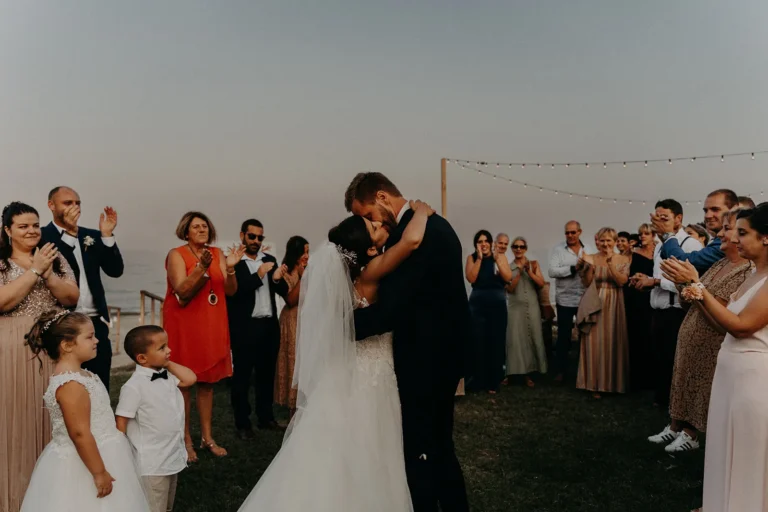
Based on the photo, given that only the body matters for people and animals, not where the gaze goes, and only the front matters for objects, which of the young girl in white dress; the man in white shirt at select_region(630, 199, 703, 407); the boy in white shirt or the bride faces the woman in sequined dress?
the man in white shirt

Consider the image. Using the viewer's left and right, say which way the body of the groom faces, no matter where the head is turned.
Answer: facing to the left of the viewer

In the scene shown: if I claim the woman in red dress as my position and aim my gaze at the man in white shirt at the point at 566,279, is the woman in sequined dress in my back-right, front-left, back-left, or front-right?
back-right

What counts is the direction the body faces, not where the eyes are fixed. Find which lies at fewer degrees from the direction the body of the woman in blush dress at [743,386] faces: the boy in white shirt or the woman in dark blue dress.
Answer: the boy in white shirt

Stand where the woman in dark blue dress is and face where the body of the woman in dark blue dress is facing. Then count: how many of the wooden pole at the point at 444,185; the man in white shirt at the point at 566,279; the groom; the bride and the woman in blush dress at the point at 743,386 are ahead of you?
3

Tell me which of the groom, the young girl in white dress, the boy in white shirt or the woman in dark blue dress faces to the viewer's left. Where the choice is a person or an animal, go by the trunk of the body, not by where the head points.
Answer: the groom

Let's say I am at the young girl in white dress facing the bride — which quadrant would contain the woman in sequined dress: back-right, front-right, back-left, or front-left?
back-left

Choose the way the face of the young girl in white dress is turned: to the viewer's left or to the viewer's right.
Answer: to the viewer's right

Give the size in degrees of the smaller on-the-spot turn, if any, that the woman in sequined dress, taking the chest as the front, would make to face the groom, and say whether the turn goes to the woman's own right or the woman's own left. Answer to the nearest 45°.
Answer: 0° — they already face them

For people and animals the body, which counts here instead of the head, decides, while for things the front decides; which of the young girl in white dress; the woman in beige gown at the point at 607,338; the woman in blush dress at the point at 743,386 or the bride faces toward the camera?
the woman in beige gown

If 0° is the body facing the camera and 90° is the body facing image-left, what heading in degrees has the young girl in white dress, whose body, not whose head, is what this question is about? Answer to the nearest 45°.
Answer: approximately 270°

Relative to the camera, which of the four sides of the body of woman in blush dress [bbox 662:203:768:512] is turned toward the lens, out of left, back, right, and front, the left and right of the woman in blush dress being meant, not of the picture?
left
